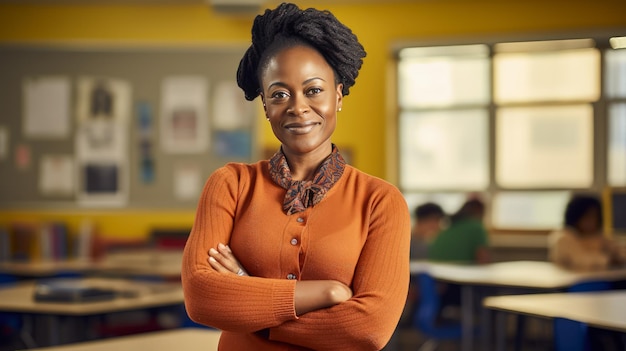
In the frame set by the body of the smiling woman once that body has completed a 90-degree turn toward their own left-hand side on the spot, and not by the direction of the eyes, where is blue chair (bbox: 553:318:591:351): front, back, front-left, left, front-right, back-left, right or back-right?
front-left

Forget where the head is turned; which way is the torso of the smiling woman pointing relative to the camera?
toward the camera

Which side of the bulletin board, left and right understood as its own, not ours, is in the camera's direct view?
front

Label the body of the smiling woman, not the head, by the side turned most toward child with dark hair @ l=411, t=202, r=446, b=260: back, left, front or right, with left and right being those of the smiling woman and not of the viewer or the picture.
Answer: back

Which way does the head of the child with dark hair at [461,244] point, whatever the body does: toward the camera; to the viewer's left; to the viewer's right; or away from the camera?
away from the camera

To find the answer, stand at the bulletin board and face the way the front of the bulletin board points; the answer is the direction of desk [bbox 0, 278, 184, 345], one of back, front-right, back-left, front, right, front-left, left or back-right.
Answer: front

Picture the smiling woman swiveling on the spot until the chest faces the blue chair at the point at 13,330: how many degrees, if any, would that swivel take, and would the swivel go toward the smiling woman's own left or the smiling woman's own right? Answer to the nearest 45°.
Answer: approximately 135° to the smiling woman's own right

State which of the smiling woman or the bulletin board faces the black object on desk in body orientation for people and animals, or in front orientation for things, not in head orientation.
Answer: the bulletin board

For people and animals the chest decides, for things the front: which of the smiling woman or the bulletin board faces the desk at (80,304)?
the bulletin board

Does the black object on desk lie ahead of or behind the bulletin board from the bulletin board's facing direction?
ahead

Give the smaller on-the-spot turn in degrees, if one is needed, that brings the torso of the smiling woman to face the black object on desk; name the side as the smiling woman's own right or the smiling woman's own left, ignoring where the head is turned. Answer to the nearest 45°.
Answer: approximately 135° to the smiling woman's own right

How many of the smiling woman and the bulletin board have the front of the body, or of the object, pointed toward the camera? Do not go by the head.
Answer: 2

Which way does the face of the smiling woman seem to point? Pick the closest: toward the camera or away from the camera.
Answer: toward the camera

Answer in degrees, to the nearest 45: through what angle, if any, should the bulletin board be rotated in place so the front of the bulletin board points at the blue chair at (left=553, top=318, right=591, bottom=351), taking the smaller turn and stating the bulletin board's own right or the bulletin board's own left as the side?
0° — it already faces it

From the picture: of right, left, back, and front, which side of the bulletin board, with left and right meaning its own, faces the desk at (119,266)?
front

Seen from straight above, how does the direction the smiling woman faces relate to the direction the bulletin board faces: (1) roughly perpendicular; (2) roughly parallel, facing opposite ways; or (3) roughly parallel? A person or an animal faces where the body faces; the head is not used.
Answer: roughly parallel
